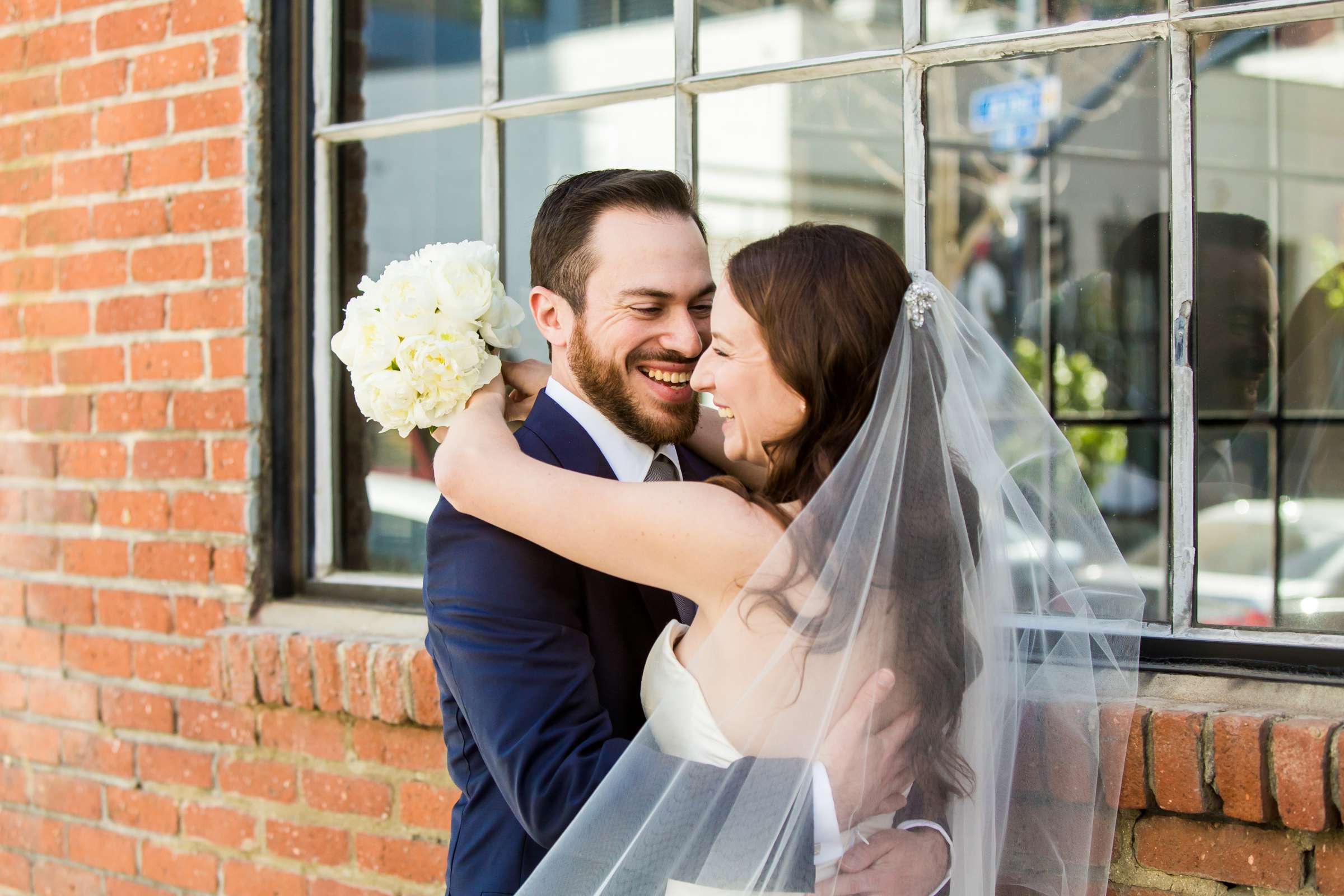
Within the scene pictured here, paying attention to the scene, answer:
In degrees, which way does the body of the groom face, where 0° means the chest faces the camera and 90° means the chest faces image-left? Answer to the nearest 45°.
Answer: approximately 315°

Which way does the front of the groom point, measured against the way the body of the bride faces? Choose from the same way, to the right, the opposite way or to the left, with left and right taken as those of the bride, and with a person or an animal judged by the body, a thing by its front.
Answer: the opposite way

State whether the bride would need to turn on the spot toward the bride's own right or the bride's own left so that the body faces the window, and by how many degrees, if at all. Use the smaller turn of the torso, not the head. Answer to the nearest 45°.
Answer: approximately 45° to the bride's own right

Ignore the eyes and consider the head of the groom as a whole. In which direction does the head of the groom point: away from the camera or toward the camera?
toward the camera

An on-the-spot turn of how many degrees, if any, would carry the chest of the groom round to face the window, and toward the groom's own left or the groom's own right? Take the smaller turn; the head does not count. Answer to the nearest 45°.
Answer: approximately 90° to the groom's own left

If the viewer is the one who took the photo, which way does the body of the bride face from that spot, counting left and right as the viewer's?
facing away from the viewer and to the left of the viewer
